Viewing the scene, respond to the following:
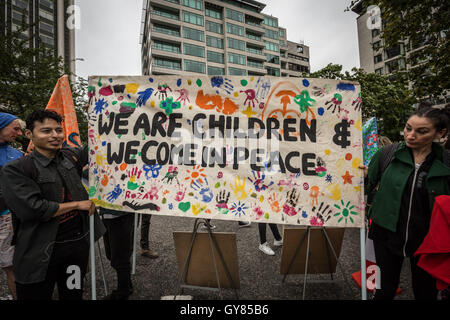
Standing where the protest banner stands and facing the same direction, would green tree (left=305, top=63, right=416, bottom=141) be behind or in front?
behind

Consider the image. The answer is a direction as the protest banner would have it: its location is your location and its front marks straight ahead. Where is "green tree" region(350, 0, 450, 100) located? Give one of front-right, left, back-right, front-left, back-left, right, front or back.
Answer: back-left

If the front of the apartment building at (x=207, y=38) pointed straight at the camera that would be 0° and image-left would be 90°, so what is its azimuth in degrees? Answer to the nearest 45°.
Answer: approximately 315°

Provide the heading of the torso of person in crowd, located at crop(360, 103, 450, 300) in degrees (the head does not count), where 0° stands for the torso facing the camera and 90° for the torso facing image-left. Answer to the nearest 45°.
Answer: approximately 0°

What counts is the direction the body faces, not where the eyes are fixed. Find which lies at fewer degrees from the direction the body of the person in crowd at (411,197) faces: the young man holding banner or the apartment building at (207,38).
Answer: the young man holding banner
